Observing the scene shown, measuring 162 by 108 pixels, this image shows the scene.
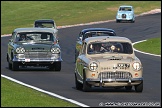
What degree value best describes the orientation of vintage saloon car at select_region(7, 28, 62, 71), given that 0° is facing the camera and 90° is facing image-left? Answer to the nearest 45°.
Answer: approximately 0°

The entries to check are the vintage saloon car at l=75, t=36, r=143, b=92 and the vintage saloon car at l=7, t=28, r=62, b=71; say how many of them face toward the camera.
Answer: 2

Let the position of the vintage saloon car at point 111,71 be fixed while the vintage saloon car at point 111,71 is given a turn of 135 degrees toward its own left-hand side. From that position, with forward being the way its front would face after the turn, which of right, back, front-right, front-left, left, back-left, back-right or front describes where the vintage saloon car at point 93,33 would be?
front-left

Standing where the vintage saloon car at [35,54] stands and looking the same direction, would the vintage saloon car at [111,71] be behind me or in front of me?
in front

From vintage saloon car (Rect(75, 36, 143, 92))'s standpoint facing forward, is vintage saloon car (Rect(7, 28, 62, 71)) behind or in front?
behind

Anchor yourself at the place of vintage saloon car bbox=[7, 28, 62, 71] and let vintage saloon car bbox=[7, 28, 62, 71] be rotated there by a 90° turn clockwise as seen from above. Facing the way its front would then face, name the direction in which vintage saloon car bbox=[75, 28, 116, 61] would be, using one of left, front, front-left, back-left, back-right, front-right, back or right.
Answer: back-right

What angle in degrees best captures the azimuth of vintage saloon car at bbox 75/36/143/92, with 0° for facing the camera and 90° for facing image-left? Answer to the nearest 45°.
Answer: approximately 0°
